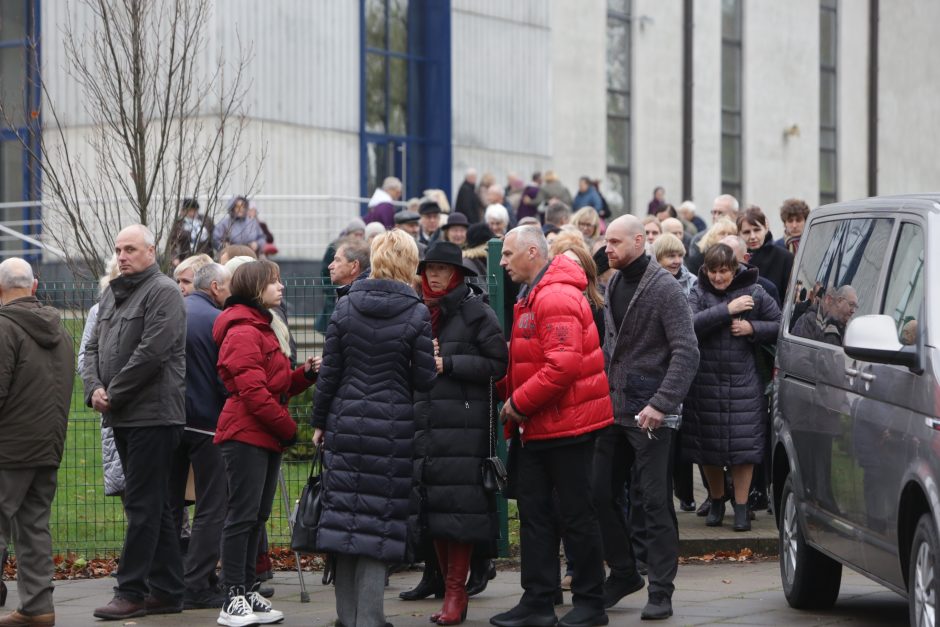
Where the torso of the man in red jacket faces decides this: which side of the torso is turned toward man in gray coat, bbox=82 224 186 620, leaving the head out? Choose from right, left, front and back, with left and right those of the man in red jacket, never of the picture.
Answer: front

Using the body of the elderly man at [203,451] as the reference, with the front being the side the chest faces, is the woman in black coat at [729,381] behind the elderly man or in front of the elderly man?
in front

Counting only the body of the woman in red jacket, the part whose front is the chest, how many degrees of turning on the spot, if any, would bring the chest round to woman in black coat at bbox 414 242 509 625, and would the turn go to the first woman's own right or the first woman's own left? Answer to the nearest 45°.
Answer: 0° — they already face them

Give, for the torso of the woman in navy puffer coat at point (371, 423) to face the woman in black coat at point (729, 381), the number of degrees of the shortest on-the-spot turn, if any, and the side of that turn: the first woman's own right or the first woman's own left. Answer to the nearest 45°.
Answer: approximately 45° to the first woman's own right

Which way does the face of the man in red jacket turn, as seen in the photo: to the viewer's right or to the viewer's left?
to the viewer's left

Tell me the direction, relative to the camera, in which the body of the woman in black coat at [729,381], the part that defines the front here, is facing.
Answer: toward the camera

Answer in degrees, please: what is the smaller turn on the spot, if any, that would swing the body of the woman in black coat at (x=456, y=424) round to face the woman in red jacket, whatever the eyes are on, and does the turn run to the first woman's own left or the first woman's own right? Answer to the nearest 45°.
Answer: approximately 45° to the first woman's own right

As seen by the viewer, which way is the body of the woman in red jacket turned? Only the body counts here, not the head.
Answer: to the viewer's right

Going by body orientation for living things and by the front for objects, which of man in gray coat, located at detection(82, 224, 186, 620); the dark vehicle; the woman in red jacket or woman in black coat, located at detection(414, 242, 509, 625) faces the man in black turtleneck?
the woman in red jacket

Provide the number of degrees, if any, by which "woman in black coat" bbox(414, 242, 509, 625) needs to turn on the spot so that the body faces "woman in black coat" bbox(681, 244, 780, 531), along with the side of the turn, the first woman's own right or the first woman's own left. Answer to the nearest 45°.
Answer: approximately 180°

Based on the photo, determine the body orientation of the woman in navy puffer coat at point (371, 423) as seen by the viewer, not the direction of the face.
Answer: away from the camera

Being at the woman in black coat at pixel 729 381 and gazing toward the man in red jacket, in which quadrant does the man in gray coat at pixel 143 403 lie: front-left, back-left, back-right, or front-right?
front-right

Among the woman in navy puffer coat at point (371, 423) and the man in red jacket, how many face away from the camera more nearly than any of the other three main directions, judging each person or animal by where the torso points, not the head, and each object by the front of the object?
1

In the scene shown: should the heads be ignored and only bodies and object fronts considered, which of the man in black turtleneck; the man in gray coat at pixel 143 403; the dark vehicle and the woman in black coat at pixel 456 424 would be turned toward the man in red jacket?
the man in black turtleneck

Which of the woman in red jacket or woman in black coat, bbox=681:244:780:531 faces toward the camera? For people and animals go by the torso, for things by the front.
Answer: the woman in black coat

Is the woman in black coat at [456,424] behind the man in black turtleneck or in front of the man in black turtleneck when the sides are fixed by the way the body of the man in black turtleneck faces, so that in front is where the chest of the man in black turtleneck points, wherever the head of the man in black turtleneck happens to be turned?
in front

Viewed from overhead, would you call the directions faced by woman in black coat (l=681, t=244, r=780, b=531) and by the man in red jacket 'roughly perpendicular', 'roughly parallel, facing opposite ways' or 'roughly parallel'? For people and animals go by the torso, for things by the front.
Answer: roughly perpendicular

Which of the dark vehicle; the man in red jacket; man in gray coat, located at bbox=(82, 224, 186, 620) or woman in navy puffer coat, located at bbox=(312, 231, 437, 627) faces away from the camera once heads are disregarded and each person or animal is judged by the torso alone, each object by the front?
the woman in navy puffer coat

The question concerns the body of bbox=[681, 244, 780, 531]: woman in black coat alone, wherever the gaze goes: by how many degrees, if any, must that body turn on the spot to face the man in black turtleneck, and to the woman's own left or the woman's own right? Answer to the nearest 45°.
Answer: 0° — they already face them

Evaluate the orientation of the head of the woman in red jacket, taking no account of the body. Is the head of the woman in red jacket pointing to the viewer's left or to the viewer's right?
to the viewer's right
